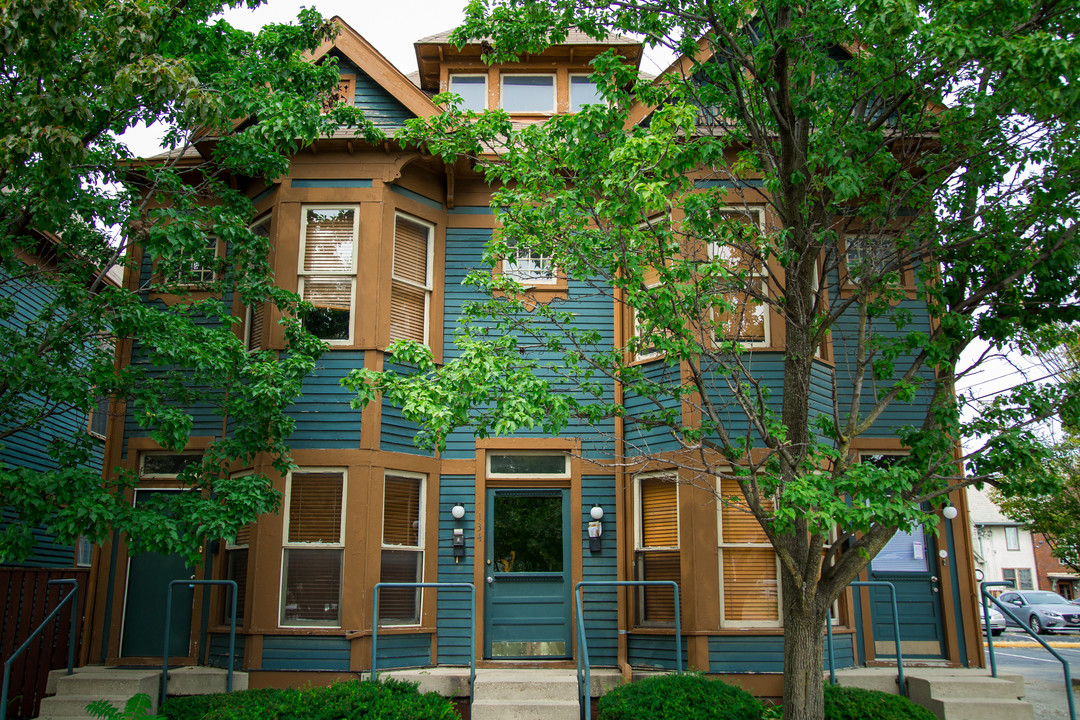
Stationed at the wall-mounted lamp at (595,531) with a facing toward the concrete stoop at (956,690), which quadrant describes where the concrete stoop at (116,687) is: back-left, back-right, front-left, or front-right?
back-right

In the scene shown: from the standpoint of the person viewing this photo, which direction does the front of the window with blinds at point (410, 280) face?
facing the viewer and to the right of the viewer

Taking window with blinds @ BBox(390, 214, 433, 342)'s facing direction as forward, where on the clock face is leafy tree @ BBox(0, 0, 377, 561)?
The leafy tree is roughly at 3 o'clock from the window with blinds.

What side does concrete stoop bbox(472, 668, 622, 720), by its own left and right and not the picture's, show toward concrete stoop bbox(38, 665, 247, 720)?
right

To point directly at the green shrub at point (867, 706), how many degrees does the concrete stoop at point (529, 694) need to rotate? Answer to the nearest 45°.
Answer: approximately 90° to its left
